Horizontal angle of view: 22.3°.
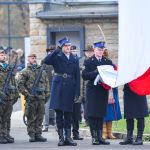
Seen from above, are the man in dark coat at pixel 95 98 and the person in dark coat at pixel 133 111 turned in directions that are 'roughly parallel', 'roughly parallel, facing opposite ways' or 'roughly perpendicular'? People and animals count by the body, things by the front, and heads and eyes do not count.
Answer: roughly perpendicular

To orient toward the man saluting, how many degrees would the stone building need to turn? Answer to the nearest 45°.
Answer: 0° — it already faces them

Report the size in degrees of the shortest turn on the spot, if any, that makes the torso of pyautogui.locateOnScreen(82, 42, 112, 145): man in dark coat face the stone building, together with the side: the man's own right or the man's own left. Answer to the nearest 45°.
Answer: approximately 135° to the man's own left

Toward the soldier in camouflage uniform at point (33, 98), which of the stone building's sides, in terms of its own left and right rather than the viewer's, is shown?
front

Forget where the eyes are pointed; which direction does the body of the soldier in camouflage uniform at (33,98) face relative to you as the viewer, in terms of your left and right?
facing the viewer and to the right of the viewer

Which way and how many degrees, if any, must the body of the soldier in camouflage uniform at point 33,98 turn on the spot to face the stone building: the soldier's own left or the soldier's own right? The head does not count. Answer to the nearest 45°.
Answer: approximately 135° to the soldier's own left

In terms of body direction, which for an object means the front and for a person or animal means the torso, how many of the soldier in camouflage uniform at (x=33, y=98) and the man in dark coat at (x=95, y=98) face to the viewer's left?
0

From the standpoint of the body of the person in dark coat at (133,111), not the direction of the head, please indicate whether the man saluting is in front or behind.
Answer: in front

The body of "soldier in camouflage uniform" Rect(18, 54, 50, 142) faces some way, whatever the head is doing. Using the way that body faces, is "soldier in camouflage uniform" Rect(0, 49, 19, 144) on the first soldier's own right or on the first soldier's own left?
on the first soldier's own right

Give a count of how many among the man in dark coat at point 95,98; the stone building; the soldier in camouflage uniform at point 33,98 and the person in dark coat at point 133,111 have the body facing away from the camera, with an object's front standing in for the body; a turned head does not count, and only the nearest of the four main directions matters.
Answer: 0

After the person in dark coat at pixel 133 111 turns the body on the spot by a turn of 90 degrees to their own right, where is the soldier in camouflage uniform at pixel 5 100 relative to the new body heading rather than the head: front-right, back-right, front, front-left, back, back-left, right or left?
front-left

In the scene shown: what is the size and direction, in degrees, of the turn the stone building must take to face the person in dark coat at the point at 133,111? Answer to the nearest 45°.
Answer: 0° — it already faces them

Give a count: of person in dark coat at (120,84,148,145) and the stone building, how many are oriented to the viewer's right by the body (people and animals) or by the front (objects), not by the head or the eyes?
0

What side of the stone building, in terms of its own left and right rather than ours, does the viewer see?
front

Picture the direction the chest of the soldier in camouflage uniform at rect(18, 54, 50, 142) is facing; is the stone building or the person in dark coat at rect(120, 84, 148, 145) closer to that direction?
the person in dark coat

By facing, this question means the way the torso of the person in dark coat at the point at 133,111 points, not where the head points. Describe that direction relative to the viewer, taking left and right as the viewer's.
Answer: facing the viewer and to the left of the viewer
